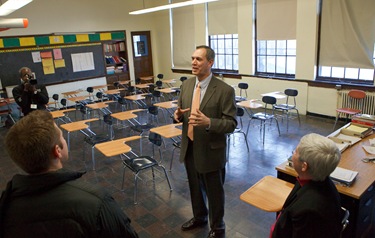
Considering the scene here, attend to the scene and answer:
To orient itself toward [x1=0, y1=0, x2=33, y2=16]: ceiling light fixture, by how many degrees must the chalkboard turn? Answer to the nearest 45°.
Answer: approximately 45° to its right

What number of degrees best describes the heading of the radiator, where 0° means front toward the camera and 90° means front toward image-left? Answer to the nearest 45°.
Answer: approximately 45°

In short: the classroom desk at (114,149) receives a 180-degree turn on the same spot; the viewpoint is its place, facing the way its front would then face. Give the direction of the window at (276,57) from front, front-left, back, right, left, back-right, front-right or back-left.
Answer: front

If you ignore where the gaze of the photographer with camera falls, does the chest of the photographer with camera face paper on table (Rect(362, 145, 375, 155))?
yes

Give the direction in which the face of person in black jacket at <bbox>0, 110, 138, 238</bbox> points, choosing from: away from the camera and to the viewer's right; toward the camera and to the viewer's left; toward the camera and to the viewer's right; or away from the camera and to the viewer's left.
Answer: away from the camera and to the viewer's right

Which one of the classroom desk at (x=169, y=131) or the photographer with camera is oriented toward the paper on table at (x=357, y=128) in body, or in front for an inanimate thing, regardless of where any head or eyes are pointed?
the photographer with camera

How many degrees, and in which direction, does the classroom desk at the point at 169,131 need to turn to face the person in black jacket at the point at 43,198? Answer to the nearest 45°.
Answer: approximately 45° to its left

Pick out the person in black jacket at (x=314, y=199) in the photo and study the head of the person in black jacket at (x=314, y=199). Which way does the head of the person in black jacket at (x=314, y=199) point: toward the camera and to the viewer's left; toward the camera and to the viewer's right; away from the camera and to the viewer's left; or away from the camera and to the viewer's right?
away from the camera and to the viewer's left

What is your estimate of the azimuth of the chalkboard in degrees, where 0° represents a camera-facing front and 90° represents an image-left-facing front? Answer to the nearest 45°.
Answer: approximately 315°

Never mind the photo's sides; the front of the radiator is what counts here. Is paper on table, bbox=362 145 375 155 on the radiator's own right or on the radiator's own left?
on the radiator's own left
